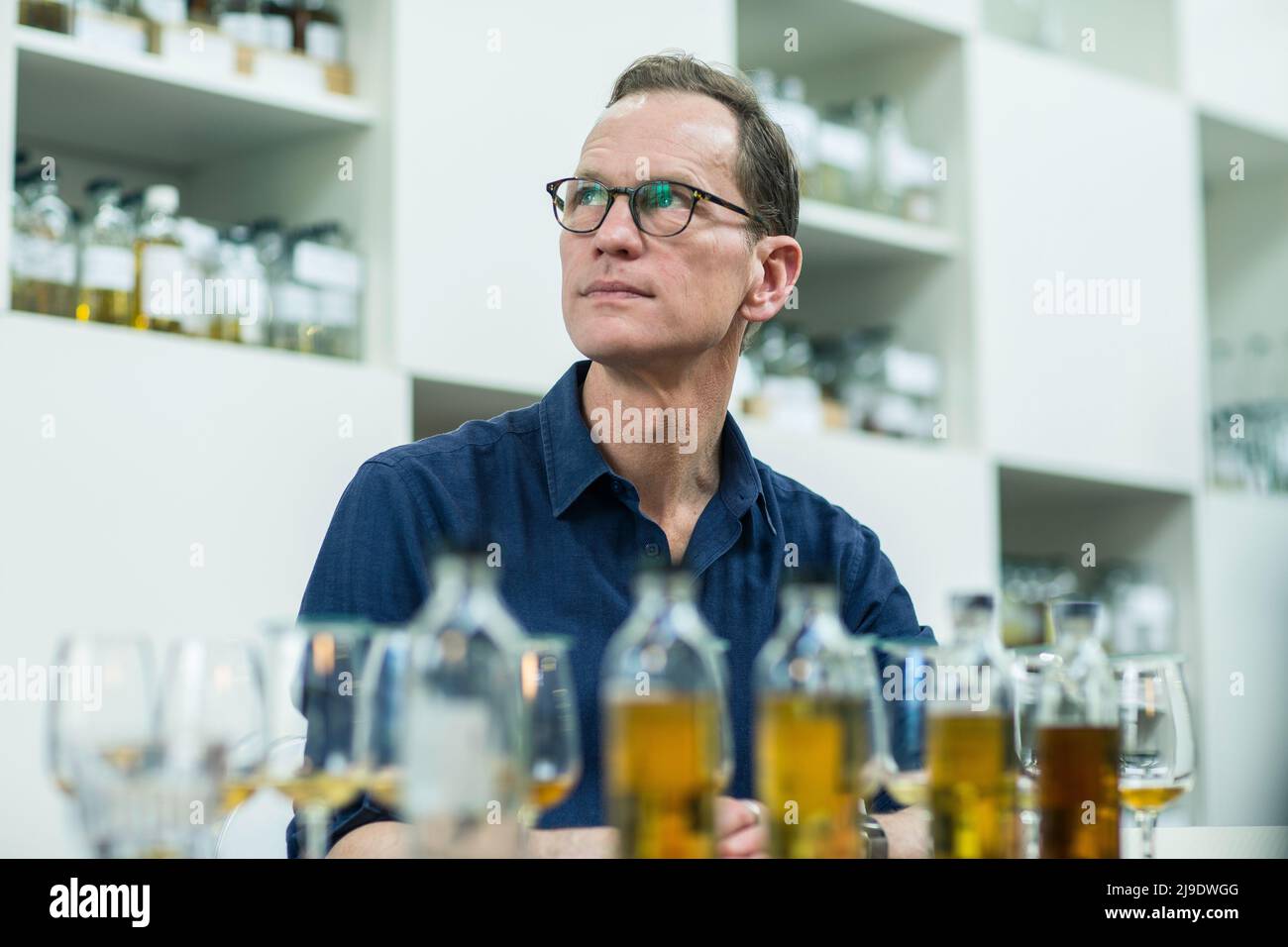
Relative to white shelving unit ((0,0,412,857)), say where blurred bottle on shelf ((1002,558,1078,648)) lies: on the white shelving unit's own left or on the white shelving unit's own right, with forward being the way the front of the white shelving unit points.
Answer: on the white shelving unit's own left

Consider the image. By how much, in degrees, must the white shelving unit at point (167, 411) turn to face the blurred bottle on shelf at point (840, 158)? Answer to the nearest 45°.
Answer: approximately 90° to its left

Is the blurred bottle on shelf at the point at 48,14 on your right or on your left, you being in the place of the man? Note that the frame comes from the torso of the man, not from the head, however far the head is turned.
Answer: on your right

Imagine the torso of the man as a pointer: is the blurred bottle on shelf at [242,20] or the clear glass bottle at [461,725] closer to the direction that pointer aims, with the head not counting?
the clear glass bottle

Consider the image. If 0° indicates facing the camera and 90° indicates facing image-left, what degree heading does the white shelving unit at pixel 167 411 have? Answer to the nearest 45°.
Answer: approximately 315°

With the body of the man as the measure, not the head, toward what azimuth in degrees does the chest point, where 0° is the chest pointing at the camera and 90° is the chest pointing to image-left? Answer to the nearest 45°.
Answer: approximately 0°

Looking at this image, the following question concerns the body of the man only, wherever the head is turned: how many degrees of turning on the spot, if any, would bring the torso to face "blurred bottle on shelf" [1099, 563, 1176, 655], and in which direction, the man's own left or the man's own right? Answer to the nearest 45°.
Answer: approximately 135° to the man's own left
